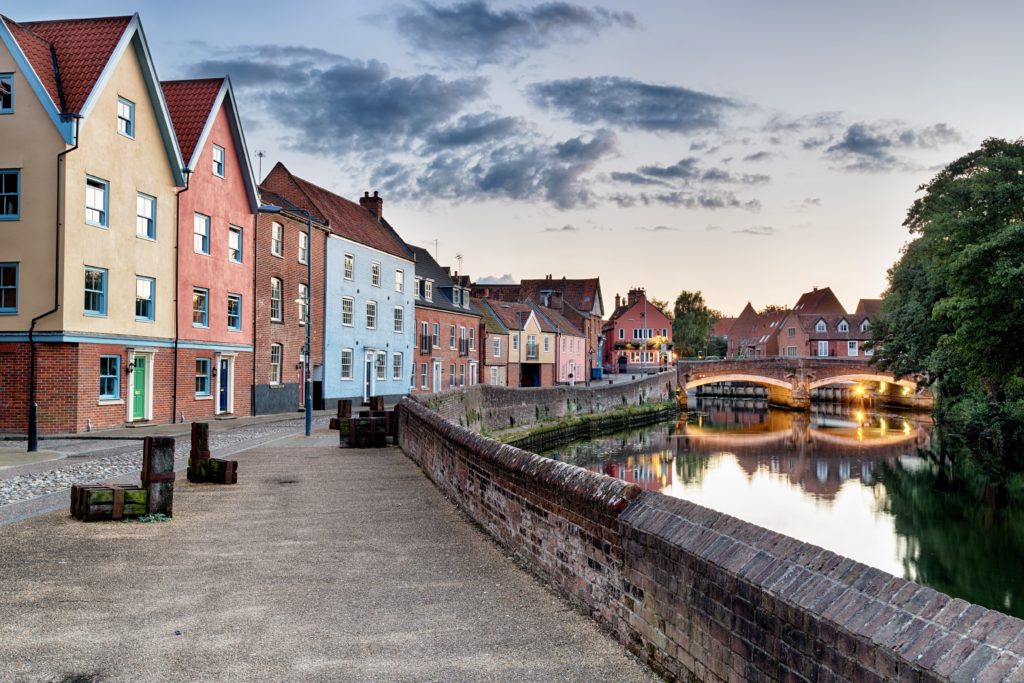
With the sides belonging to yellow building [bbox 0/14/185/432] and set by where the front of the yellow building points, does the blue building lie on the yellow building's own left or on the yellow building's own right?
on the yellow building's own left

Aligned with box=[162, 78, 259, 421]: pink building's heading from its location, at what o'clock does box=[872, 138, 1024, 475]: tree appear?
The tree is roughly at 11 o'clock from the pink building.

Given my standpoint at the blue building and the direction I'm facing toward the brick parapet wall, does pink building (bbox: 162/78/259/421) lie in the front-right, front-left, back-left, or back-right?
front-right

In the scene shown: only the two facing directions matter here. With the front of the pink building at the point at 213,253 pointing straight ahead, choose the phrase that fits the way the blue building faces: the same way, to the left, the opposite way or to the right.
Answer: the same way

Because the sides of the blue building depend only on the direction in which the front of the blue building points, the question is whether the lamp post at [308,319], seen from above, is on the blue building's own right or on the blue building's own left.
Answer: on the blue building's own right

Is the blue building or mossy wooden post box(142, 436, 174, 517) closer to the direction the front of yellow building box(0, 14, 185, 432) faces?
the mossy wooden post

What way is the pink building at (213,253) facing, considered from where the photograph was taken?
facing the viewer and to the right of the viewer

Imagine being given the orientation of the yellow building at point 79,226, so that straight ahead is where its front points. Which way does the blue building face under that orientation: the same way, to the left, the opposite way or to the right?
the same way

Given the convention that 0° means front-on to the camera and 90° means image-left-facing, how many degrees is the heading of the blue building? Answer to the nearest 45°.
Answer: approximately 315°

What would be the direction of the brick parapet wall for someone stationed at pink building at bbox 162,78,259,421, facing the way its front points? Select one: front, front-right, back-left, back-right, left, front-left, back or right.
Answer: front-right

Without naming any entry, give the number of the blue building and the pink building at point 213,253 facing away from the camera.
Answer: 0

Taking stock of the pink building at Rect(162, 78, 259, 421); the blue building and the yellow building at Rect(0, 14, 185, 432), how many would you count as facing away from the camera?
0

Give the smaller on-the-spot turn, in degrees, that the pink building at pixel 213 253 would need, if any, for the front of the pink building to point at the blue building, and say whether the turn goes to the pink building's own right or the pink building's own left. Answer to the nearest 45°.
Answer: approximately 90° to the pink building's own left

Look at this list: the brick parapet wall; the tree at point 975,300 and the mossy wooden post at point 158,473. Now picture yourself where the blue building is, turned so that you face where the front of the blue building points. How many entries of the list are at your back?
0

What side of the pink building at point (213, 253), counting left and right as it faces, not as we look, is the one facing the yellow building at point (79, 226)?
right

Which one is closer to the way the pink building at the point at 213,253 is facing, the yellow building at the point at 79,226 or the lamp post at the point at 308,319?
the lamp post

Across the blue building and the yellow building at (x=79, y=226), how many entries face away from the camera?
0
